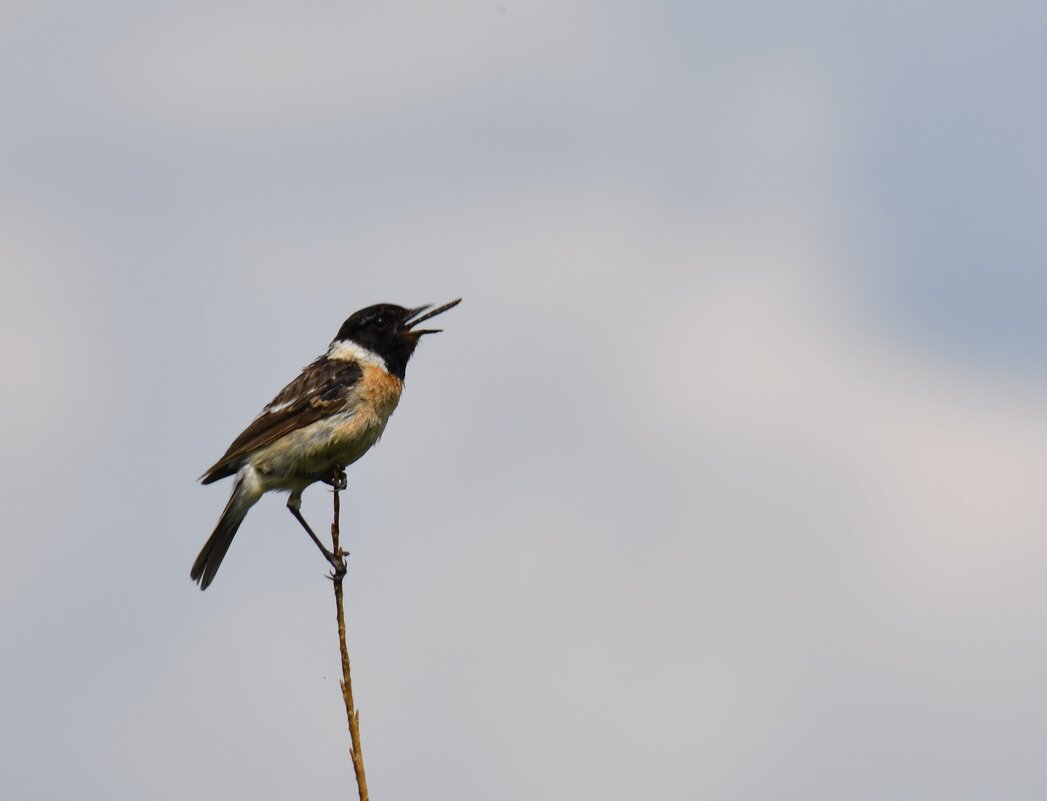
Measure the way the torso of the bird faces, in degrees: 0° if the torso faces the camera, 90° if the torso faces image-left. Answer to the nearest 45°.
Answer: approximately 270°
